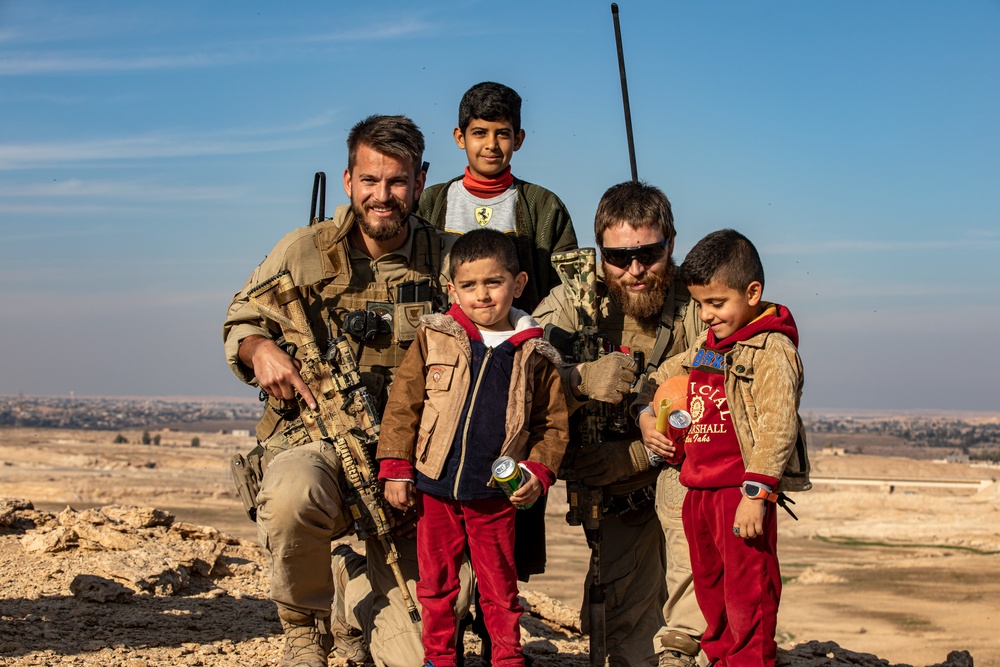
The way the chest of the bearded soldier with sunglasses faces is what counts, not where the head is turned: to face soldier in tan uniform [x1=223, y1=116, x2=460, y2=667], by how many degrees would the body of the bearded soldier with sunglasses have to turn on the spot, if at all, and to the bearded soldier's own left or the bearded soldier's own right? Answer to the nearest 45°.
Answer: approximately 90° to the bearded soldier's own right

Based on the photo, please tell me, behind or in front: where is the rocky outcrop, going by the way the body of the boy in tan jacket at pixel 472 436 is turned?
behind

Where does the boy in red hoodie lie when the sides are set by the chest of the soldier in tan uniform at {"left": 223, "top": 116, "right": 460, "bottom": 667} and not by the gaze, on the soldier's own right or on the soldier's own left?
on the soldier's own left

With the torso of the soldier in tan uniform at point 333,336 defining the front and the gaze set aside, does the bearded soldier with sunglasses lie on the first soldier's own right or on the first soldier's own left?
on the first soldier's own left

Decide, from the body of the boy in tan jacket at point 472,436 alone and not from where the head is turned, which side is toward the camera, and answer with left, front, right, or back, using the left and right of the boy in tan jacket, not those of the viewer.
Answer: front

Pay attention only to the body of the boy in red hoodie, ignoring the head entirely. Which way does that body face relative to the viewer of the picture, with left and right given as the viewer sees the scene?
facing the viewer and to the left of the viewer

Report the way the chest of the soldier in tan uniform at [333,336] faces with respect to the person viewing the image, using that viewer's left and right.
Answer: facing the viewer

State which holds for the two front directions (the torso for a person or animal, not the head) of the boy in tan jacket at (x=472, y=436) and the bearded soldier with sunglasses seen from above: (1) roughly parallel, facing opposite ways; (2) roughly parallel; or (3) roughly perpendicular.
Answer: roughly parallel

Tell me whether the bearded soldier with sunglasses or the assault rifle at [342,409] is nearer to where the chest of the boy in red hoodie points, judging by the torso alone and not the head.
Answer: the assault rifle

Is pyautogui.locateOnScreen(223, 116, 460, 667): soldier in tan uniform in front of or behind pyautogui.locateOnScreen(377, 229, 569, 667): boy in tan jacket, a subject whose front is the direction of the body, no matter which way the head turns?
behind

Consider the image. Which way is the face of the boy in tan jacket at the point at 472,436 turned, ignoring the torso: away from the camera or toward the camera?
toward the camera

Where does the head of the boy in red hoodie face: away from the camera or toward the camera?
toward the camera
